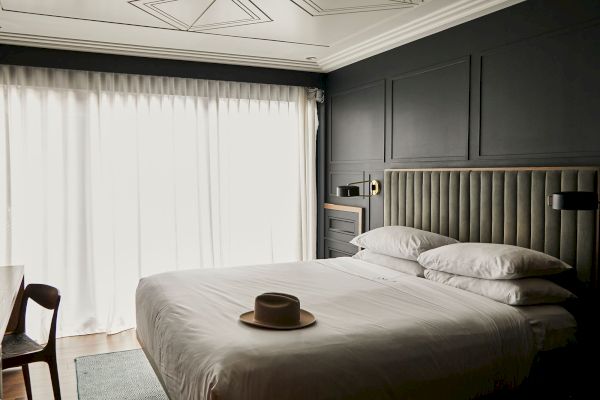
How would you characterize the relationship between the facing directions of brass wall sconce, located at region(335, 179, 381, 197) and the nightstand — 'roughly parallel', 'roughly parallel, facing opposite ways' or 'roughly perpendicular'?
roughly parallel

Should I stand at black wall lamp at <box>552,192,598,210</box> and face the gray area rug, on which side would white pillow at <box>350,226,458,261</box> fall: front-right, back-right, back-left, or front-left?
front-right

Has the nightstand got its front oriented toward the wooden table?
yes

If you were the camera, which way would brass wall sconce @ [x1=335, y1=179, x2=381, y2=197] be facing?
facing the viewer and to the left of the viewer

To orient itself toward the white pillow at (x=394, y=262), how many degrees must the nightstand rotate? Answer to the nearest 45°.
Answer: approximately 45° to its left

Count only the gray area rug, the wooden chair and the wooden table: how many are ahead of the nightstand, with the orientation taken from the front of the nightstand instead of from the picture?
3

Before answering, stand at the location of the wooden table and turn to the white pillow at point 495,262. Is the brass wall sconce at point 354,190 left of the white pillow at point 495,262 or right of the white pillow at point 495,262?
left

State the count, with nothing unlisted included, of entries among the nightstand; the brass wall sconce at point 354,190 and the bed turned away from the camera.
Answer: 0

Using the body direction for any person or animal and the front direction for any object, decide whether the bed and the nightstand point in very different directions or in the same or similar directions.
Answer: same or similar directions

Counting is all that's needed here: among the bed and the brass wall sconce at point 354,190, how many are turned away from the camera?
0

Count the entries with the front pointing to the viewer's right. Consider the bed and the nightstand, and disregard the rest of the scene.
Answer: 0

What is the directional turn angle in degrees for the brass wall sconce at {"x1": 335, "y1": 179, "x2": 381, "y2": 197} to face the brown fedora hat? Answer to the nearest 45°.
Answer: approximately 45° to its left

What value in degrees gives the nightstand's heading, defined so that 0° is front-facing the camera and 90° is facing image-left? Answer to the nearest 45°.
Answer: approximately 45°

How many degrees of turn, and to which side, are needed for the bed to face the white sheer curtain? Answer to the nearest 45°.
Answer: approximately 90° to its right

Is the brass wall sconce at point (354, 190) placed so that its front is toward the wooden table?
yes

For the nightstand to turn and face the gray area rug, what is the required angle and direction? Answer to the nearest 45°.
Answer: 0° — it already faces it
